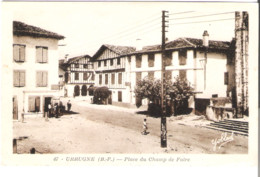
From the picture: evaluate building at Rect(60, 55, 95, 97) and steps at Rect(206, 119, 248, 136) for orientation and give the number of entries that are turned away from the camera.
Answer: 0

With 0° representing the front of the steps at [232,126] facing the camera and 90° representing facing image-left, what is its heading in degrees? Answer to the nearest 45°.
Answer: approximately 45°

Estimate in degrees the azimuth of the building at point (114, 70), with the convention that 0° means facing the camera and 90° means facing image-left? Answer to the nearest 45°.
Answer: approximately 45°

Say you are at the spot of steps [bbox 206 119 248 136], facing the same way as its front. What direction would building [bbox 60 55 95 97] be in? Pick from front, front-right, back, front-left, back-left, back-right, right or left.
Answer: front-right

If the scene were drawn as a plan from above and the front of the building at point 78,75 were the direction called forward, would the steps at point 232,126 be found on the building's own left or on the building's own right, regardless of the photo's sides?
on the building's own left

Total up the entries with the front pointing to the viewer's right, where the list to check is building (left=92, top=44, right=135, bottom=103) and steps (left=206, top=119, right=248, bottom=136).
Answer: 0

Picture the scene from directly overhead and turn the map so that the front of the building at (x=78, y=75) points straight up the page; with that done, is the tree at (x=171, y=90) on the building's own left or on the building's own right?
on the building's own left

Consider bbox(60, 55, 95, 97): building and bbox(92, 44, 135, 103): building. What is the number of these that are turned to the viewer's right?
0
